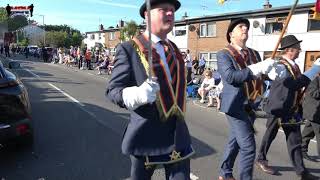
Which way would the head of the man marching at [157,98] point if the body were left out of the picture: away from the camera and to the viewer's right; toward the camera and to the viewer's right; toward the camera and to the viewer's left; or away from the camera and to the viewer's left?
toward the camera and to the viewer's right

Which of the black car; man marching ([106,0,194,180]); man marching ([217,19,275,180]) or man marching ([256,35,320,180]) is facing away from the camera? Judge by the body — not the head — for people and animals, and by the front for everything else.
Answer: the black car

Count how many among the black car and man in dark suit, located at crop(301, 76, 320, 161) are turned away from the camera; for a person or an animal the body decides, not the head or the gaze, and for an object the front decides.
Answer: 1

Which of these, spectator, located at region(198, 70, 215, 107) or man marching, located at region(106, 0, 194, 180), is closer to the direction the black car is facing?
the spectator

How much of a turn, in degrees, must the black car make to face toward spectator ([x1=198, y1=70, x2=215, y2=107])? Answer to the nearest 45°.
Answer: approximately 45° to its right

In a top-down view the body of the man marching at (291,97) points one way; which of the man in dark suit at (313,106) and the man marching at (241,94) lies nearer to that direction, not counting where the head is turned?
the man in dark suit

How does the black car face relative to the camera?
away from the camera

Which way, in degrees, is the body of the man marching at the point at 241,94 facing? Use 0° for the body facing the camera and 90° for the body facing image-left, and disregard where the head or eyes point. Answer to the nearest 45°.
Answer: approximately 315°

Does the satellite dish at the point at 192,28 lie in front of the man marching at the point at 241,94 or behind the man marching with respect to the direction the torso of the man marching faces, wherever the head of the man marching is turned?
behind
